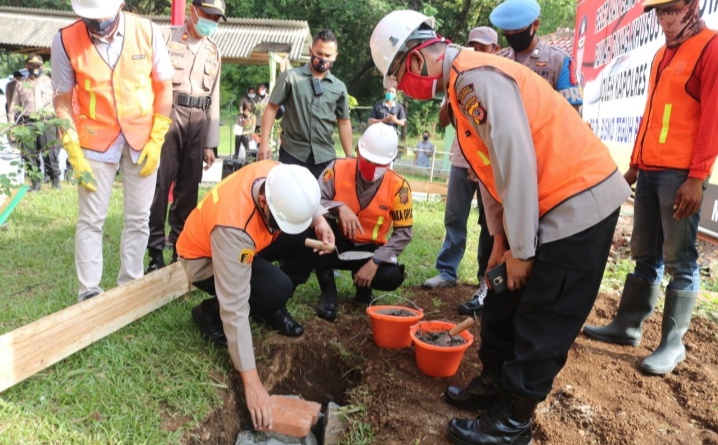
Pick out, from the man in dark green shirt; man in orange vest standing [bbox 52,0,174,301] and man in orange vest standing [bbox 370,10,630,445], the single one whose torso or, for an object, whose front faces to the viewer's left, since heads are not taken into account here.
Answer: man in orange vest standing [bbox 370,10,630,445]

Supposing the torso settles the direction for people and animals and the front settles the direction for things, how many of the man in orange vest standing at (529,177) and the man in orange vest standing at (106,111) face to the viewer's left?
1

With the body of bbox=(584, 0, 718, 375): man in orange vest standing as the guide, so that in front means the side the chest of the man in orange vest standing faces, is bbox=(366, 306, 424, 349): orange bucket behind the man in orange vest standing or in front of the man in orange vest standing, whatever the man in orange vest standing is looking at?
in front

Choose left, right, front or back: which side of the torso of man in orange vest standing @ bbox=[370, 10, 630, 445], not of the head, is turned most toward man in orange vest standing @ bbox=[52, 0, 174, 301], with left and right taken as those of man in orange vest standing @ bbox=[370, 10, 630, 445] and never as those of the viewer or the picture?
front

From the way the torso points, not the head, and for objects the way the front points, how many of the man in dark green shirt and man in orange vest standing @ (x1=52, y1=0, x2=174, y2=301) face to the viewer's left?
0

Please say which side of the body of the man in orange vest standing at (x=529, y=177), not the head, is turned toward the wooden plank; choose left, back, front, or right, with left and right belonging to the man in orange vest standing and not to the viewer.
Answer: front

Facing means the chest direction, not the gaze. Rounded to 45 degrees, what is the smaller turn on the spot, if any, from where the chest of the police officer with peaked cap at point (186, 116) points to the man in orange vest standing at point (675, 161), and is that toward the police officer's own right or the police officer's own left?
approximately 45° to the police officer's own left

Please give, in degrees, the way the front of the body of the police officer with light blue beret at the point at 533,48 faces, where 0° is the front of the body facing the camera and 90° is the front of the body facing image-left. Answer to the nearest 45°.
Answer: approximately 45°

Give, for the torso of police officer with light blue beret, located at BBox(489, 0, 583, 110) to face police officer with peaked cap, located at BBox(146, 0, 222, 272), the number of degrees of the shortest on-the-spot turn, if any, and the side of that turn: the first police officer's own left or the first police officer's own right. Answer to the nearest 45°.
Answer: approximately 45° to the first police officer's own right

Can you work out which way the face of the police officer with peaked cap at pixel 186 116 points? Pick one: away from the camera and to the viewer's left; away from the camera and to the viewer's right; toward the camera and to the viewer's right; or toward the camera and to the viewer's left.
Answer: toward the camera and to the viewer's right

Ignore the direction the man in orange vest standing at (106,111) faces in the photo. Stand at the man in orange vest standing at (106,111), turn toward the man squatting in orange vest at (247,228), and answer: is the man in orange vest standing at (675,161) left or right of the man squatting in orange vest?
left

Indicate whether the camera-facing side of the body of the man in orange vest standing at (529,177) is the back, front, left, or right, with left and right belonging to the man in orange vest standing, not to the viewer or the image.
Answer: left

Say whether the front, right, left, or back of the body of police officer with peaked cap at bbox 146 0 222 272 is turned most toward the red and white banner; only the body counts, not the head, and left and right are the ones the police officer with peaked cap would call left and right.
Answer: left

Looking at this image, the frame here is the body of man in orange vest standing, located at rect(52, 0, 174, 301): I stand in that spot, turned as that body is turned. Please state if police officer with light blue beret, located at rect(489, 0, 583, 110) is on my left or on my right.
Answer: on my left
